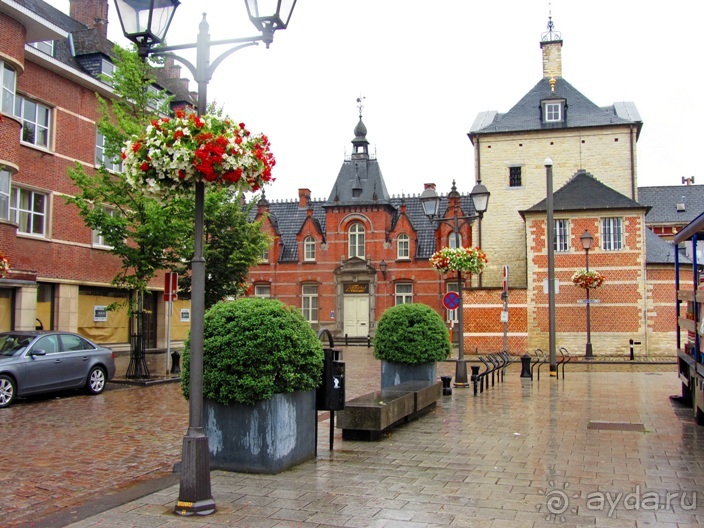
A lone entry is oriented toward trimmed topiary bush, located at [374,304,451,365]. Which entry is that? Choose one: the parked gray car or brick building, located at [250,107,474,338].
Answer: the brick building

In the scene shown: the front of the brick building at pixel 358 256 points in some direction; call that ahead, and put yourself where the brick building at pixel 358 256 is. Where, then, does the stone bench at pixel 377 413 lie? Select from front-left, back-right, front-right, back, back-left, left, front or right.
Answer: front

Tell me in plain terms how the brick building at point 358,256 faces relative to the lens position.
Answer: facing the viewer

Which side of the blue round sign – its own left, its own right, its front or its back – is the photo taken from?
front

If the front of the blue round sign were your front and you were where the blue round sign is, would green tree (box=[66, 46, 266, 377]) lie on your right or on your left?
on your right

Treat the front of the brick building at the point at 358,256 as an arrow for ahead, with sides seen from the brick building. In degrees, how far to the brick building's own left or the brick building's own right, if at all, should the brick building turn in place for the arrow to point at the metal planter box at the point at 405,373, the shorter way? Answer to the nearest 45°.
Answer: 0° — it already faces it

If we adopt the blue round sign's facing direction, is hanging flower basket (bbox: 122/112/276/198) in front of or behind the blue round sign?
in front

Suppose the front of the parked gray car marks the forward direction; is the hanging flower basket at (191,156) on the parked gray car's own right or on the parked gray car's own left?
on the parked gray car's own left

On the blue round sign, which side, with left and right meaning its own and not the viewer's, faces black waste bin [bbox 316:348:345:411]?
front

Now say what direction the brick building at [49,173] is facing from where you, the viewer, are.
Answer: facing the viewer and to the right of the viewer

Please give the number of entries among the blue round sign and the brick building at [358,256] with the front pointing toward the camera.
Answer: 2

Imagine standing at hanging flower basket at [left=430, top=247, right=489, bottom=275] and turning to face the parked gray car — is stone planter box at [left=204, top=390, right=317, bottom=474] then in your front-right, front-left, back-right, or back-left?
front-left

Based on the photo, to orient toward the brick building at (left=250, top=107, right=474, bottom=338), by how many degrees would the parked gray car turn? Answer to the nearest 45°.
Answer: approximately 180°

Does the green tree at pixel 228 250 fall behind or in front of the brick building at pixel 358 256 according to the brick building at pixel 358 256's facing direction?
in front

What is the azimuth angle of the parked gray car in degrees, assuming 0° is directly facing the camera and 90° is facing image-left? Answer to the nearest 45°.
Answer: approximately 45°
